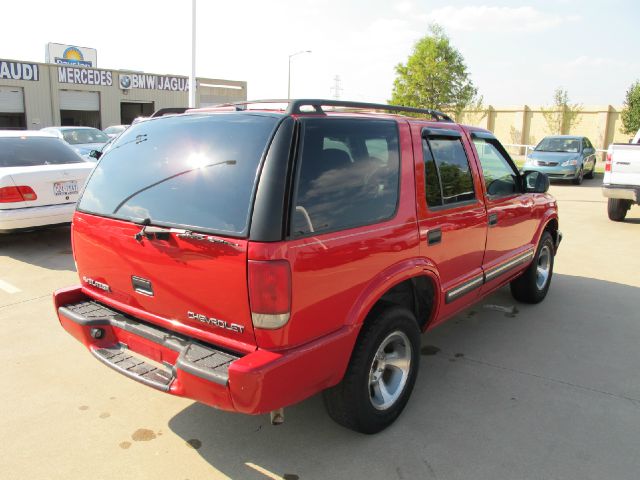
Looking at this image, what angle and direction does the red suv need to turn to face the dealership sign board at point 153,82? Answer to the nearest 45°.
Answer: approximately 45° to its left

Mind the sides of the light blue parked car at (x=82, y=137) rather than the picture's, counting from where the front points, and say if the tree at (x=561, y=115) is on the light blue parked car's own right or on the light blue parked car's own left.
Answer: on the light blue parked car's own left

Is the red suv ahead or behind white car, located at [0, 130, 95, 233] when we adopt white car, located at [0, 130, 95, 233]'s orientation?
behind

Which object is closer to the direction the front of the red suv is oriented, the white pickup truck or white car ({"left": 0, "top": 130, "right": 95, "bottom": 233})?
the white pickup truck

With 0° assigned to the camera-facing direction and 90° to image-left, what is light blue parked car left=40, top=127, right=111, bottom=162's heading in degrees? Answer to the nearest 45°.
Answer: approximately 315°

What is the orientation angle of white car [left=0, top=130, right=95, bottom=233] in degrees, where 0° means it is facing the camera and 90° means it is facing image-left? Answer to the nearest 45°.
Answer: approximately 135°

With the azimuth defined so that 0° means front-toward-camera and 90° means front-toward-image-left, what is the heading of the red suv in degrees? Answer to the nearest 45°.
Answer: approximately 225°

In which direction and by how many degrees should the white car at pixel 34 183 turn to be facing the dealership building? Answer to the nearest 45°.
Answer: approximately 45° to its right

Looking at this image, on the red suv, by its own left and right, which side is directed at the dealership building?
left

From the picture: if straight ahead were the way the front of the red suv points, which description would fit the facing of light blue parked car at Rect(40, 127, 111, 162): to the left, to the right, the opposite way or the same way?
to the right

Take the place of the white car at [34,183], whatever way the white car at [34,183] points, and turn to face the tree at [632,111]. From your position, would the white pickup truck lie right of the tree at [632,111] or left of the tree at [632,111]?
right
